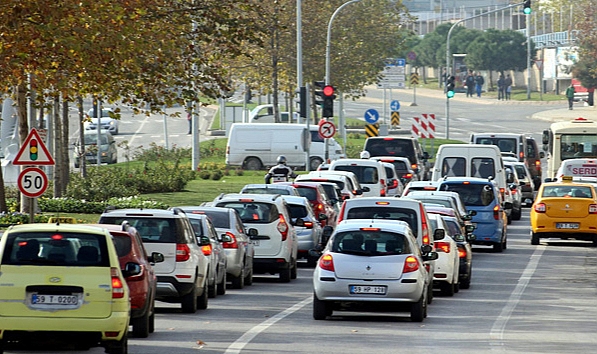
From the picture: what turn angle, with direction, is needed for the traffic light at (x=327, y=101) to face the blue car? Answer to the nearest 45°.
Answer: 0° — it already faces it

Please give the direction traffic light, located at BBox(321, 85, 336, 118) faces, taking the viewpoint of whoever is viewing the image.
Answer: facing the viewer

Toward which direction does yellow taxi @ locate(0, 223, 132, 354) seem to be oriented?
away from the camera

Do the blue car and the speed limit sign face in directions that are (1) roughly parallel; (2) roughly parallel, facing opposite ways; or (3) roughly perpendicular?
roughly parallel, facing opposite ways

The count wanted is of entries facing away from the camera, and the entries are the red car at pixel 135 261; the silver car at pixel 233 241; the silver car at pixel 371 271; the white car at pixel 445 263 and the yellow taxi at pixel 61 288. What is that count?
5

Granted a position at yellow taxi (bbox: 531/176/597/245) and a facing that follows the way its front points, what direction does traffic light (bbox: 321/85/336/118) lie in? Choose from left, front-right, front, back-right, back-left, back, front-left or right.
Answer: front-left

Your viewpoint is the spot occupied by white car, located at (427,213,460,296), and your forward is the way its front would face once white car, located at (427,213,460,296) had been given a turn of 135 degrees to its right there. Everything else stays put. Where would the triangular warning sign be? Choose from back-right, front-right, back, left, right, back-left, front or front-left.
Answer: back-right

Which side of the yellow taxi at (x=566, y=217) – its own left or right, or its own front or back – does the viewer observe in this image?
back

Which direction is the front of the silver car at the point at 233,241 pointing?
away from the camera

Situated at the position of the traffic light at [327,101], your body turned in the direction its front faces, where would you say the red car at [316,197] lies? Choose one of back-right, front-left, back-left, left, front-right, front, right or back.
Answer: front

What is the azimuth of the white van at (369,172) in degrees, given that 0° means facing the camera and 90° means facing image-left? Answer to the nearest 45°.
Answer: approximately 180°

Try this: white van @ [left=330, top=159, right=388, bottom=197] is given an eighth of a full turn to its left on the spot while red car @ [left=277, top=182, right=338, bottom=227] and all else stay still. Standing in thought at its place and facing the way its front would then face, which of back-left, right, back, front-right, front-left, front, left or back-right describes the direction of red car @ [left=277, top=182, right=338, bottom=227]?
back-left

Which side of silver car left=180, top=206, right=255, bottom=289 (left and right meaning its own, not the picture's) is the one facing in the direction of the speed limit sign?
left

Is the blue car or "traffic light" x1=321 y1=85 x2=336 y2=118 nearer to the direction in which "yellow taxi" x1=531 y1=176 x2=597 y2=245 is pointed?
the traffic light

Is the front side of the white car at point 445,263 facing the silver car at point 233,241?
no

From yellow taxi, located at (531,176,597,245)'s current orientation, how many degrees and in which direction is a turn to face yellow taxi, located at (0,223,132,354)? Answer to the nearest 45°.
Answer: approximately 180°

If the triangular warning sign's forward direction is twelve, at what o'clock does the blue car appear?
The blue car is roughly at 8 o'clock from the triangular warning sign.

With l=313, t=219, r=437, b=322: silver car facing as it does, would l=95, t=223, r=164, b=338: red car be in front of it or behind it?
behind

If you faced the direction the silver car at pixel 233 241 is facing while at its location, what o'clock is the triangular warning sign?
The triangular warning sign is roughly at 10 o'clock from the silver car.

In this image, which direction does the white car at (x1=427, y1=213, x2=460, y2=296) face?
away from the camera

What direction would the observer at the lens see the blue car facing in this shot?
facing away from the viewer
